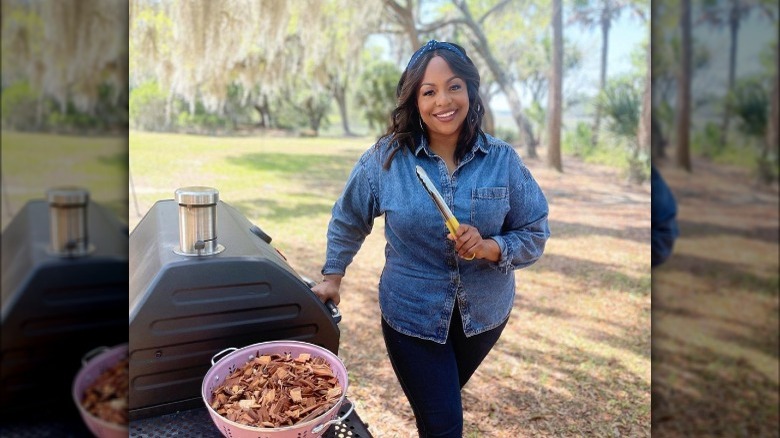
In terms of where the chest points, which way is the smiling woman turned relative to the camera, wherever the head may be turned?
toward the camera

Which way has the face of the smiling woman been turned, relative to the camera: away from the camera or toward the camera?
toward the camera

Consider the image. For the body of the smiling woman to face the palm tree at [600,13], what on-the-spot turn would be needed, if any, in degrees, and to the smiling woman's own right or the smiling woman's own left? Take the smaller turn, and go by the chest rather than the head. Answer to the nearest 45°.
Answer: approximately 180°
